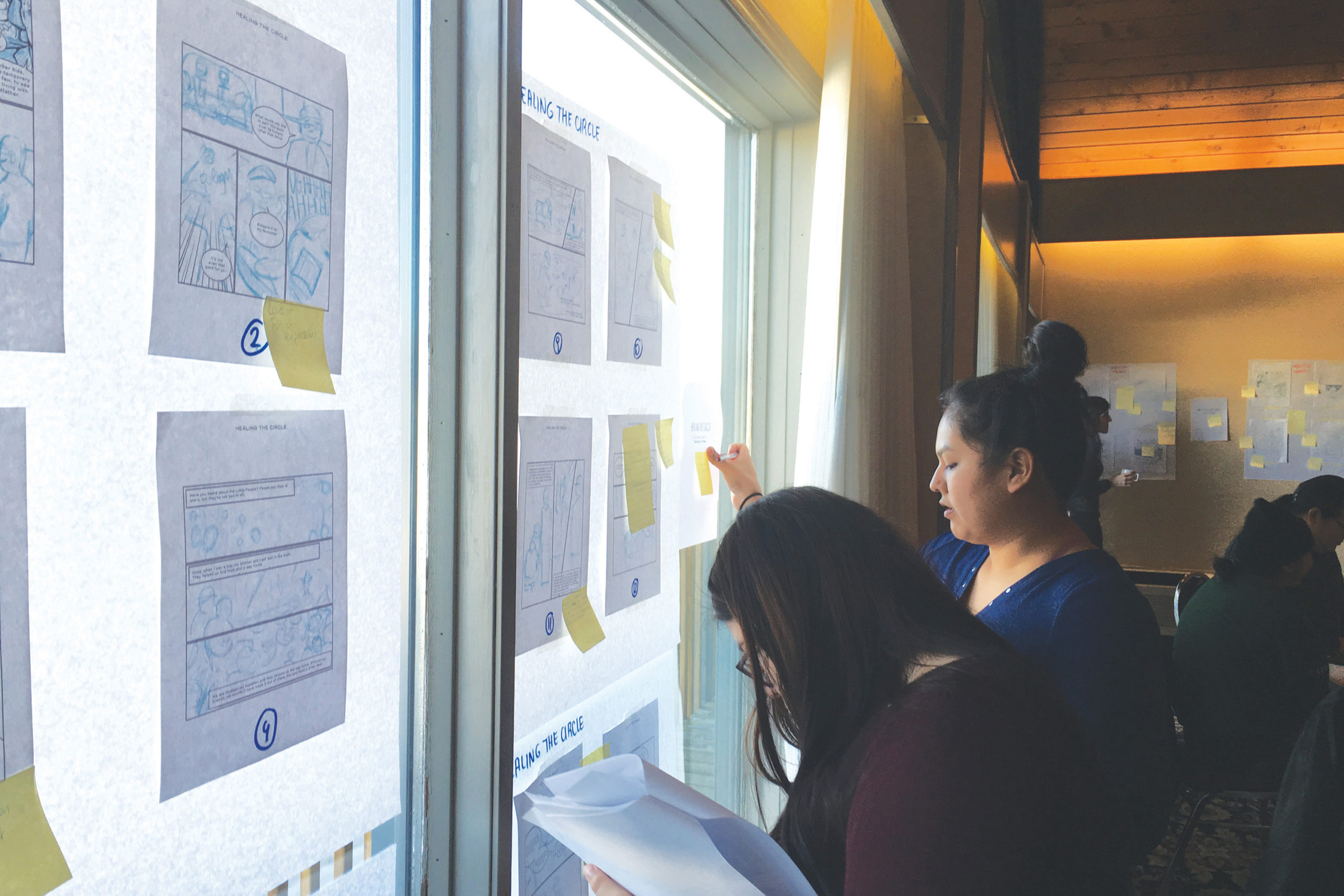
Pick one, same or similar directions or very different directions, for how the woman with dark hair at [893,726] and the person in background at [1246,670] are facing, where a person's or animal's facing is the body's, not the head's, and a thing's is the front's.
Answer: very different directions

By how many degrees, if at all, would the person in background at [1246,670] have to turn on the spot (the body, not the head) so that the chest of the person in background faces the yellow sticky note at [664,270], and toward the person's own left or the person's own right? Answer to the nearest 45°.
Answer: approximately 135° to the person's own right

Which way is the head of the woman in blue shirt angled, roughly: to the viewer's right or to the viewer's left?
to the viewer's left

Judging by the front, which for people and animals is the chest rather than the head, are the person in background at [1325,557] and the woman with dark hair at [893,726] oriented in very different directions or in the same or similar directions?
very different directions

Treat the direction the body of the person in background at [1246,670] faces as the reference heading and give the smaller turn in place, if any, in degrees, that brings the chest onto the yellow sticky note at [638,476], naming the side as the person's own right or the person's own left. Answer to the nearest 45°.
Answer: approximately 135° to the person's own right

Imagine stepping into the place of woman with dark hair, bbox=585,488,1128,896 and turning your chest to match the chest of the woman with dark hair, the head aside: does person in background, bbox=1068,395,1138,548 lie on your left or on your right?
on your right
